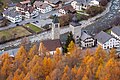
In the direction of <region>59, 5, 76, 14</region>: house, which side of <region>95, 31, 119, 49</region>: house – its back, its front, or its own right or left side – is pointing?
back

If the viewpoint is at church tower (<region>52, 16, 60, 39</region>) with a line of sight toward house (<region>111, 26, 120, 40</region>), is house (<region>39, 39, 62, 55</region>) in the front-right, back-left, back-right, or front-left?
back-right

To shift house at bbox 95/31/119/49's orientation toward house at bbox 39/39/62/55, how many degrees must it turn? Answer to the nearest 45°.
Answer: approximately 90° to its right

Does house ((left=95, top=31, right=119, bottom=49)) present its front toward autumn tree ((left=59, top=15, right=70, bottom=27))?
no

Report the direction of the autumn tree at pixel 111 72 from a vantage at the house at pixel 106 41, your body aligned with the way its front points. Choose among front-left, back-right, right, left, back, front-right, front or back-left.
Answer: front-right

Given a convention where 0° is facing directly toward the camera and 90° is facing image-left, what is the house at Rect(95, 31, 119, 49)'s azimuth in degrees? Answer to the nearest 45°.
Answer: approximately 315°

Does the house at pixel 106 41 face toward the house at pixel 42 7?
no

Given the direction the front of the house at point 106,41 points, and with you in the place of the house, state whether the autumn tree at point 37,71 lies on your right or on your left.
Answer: on your right

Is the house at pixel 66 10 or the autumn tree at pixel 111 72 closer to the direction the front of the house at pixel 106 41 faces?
the autumn tree

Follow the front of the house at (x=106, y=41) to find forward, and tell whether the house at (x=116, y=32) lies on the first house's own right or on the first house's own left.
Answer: on the first house's own left

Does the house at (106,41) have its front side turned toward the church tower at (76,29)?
no

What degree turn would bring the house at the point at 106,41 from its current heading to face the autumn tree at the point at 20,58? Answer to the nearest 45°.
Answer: approximately 90° to its right

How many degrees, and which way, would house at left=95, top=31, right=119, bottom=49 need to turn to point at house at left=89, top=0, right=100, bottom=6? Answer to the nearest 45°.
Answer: approximately 135° to its left
